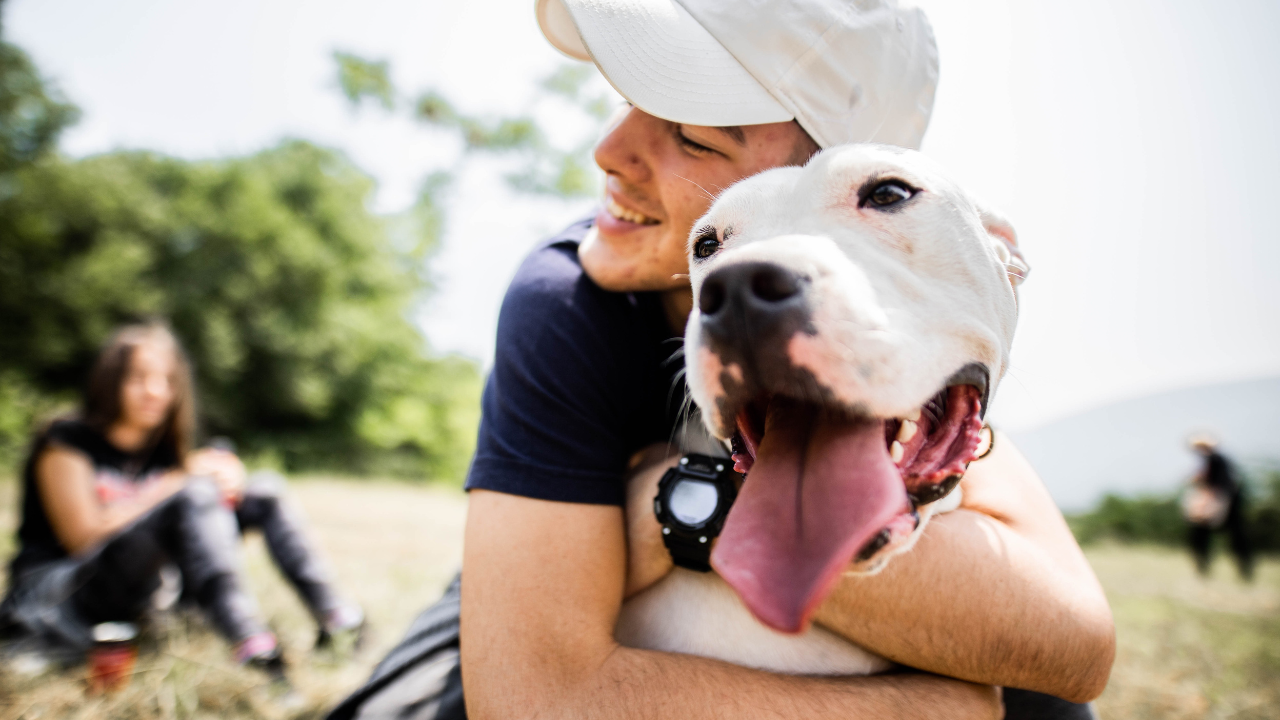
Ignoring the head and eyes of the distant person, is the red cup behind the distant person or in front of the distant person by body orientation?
in front

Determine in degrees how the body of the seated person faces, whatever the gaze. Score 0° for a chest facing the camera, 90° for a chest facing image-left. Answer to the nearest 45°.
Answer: approximately 315°

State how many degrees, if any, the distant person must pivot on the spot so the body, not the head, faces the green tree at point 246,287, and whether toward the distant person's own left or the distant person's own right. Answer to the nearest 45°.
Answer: approximately 45° to the distant person's own right

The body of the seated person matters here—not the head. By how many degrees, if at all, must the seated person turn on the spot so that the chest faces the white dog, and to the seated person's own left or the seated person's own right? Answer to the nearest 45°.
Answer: approximately 45° to the seated person's own right

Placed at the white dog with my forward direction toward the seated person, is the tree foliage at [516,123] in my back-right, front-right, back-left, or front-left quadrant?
front-right

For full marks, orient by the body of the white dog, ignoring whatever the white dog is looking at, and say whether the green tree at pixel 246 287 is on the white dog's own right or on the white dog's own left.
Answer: on the white dog's own right

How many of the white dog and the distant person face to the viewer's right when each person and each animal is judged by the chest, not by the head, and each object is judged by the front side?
0

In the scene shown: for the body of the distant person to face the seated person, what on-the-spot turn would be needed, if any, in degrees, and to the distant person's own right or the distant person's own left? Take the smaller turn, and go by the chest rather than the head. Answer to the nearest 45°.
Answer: approximately 45° to the distant person's own left

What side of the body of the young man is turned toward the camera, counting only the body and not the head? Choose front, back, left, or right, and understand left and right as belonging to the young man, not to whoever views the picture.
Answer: front

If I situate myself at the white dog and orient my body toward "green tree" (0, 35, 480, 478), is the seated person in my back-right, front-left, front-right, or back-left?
front-left

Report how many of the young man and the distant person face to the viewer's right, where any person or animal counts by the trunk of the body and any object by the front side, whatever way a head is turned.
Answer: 0

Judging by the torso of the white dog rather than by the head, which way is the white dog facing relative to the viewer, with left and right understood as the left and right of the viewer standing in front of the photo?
facing the viewer and to the left of the viewer

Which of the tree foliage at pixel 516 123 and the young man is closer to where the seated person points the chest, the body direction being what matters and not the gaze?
the young man
